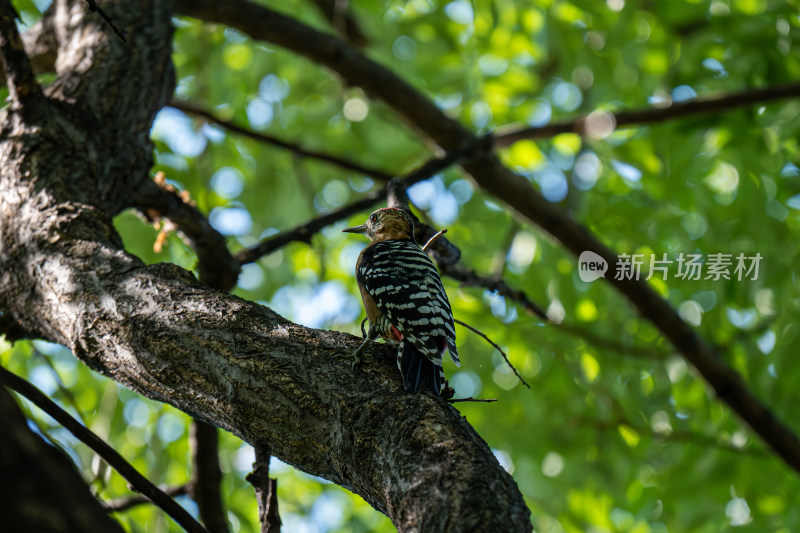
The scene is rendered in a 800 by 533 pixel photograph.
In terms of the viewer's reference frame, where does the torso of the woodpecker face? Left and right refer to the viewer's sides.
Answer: facing away from the viewer and to the left of the viewer

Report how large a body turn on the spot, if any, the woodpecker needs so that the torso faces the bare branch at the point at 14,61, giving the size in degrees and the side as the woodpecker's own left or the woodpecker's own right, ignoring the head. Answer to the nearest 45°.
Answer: approximately 45° to the woodpecker's own left

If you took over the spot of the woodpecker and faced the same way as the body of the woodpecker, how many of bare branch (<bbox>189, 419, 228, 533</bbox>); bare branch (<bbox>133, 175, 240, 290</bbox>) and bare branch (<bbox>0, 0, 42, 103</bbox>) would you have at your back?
0

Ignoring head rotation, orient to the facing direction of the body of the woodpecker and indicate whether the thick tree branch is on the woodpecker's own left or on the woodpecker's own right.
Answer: on the woodpecker's own left
